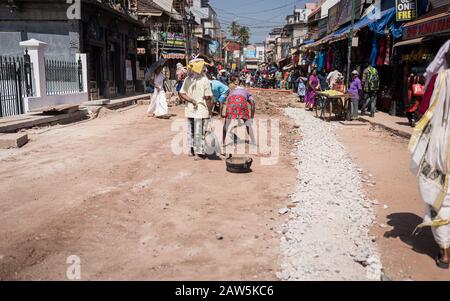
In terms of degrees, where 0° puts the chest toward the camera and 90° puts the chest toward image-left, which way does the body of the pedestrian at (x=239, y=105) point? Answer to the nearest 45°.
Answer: approximately 180°

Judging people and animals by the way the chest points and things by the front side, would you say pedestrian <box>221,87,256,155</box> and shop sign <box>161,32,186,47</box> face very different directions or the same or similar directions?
very different directions

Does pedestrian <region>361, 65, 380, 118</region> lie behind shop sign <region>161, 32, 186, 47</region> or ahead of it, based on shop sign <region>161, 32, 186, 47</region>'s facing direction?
ahead

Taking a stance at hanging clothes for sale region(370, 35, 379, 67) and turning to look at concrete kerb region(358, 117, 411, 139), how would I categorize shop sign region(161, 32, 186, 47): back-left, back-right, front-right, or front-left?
back-right

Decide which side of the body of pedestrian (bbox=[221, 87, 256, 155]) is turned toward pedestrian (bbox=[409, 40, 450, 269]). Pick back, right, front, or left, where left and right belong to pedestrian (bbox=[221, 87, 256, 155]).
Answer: back

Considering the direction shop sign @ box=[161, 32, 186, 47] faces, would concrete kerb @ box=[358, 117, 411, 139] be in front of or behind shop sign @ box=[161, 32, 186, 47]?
in front

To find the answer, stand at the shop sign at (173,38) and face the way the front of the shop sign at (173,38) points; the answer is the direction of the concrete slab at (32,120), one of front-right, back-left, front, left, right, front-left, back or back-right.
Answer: front

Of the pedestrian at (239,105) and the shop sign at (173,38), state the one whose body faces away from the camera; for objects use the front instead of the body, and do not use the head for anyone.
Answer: the pedestrian

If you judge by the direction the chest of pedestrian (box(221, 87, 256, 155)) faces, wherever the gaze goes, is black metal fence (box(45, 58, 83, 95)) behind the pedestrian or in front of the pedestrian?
in front

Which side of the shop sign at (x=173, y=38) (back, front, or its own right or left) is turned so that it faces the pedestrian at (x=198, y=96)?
front

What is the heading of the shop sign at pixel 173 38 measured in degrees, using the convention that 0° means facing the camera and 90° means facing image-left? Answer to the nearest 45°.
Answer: approximately 0°
